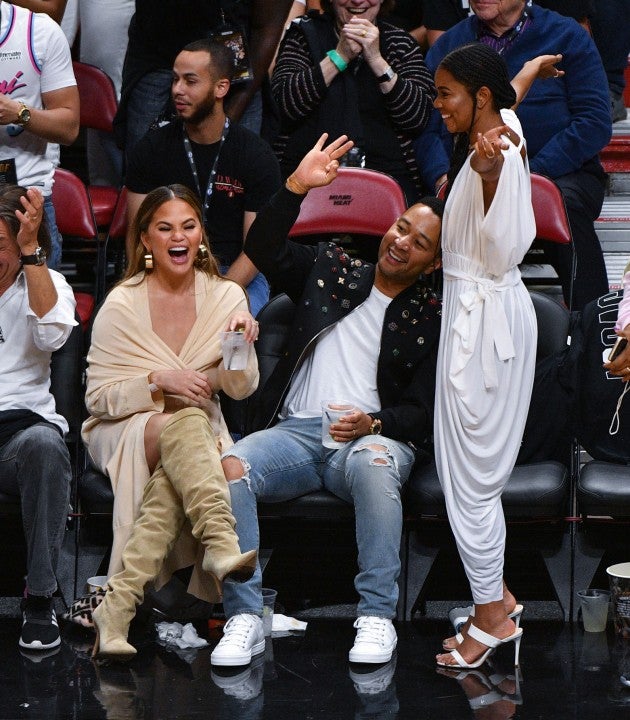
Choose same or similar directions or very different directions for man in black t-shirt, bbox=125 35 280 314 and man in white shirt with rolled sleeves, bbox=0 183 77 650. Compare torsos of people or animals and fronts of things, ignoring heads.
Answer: same or similar directions

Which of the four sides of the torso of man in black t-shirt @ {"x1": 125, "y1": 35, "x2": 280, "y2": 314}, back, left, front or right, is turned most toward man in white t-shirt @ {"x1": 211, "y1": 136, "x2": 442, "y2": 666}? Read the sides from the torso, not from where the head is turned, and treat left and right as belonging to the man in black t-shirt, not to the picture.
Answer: front

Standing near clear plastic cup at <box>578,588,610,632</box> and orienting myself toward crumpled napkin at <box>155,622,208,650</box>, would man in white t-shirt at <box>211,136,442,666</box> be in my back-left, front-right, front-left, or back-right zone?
front-right

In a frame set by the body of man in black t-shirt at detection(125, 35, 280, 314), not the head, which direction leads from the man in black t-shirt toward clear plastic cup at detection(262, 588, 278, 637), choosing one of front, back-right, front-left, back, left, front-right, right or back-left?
front

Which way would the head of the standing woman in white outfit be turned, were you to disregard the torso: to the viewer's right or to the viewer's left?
to the viewer's left

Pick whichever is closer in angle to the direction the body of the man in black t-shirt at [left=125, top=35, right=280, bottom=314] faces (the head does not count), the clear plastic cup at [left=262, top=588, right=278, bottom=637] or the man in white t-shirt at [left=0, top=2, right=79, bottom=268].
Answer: the clear plastic cup

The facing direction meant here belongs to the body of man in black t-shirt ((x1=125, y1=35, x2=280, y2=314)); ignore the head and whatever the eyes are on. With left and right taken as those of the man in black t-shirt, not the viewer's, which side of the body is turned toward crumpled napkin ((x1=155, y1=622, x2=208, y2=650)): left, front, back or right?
front

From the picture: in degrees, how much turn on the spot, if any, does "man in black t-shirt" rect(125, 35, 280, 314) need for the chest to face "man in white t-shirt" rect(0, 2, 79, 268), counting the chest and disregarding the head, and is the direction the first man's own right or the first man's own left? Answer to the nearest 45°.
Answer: approximately 90° to the first man's own right

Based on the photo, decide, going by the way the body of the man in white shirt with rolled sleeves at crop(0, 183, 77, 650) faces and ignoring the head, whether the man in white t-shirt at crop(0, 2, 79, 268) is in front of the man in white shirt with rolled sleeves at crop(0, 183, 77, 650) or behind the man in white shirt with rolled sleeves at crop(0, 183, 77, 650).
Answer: behind

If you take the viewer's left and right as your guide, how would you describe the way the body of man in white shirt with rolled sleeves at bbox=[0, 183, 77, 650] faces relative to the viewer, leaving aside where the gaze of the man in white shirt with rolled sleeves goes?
facing the viewer

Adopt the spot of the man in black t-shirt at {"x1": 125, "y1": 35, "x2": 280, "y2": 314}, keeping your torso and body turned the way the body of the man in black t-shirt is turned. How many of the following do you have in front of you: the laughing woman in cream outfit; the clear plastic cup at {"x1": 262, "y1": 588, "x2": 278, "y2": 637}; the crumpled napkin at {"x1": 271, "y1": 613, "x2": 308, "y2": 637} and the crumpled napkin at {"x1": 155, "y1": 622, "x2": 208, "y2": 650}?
4

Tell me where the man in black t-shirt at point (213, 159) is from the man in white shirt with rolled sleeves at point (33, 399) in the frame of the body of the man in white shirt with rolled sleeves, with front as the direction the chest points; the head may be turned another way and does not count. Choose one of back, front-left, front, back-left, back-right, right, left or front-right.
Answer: back-left

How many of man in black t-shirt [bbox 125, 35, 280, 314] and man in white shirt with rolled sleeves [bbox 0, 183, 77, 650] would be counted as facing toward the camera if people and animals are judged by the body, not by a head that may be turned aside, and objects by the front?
2

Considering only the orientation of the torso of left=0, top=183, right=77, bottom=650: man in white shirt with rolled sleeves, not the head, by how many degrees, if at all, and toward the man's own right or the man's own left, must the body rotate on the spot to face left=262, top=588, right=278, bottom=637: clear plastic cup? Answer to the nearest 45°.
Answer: approximately 45° to the man's own left
